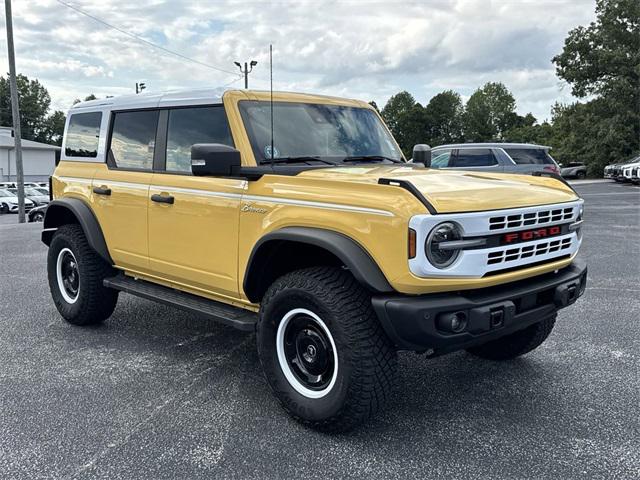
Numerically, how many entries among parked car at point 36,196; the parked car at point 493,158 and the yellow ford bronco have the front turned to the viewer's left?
1

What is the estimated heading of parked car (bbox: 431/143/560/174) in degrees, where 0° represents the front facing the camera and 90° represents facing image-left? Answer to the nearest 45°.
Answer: approximately 90°

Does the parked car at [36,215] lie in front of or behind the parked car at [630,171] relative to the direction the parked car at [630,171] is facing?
in front

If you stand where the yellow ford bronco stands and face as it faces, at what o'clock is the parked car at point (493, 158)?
The parked car is roughly at 8 o'clock from the yellow ford bronco.

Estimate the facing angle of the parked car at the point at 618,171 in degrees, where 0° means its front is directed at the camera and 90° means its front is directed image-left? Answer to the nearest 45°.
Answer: approximately 45°

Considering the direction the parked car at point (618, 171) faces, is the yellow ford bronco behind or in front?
in front

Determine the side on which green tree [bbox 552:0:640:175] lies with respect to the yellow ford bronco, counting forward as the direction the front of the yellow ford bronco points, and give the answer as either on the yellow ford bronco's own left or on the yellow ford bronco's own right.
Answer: on the yellow ford bronco's own left

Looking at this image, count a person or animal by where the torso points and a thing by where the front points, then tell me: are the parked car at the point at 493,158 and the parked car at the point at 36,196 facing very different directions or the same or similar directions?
very different directions

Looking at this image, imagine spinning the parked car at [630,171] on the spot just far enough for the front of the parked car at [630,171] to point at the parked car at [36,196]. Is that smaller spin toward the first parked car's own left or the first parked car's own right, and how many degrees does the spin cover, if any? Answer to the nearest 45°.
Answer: approximately 45° to the first parked car's own right
